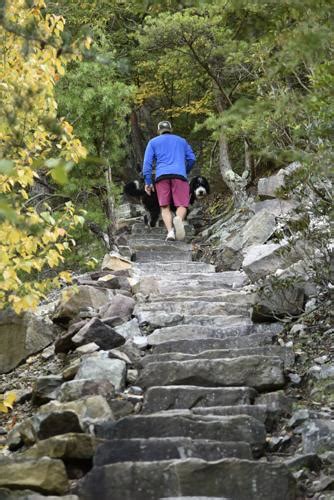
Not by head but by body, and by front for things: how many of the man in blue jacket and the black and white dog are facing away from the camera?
1

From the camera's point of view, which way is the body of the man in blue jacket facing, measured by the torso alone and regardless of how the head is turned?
away from the camera

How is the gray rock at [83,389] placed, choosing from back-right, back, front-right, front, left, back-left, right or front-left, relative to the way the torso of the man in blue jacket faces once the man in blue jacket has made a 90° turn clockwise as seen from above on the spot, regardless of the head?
right

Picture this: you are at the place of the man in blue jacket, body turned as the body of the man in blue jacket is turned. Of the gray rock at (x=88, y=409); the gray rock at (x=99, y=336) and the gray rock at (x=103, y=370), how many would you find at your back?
3

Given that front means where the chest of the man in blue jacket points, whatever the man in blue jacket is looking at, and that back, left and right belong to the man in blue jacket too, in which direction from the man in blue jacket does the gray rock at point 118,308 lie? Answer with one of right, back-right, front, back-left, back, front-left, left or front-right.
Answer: back

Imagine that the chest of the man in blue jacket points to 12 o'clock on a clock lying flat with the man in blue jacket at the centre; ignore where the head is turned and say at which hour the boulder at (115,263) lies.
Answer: The boulder is roughly at 7 o'clock from the man in blue jacket.
